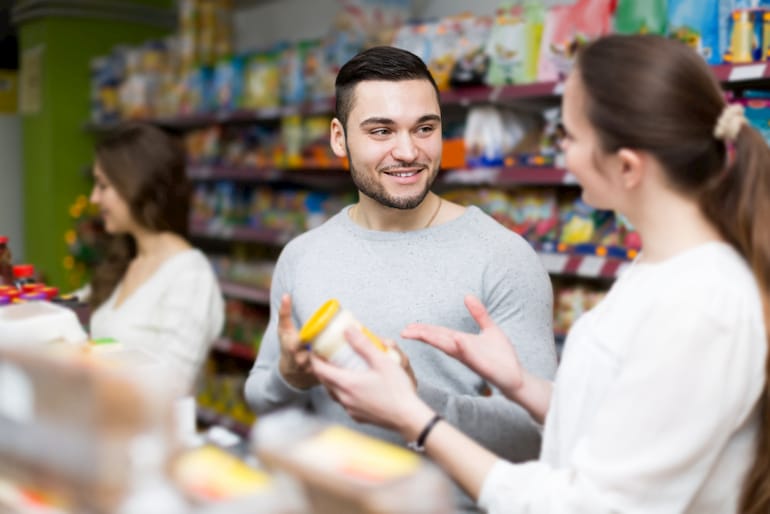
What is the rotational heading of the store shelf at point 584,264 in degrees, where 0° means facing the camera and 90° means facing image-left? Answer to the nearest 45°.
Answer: approximately 0°

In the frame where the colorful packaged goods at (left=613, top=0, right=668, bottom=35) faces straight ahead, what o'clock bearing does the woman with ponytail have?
The woman with ponytail is roughly at 12 o'clock from the colorful packaged goods.

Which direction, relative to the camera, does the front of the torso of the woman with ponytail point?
to the viewer's left

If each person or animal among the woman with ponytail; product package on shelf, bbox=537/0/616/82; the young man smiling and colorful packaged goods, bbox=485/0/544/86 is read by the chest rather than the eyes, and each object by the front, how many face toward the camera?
3

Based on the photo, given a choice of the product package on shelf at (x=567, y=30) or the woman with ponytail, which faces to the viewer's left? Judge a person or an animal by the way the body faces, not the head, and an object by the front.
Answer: the woman with ponytail

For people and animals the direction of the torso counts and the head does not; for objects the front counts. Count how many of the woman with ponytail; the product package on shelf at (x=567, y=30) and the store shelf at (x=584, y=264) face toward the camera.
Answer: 2

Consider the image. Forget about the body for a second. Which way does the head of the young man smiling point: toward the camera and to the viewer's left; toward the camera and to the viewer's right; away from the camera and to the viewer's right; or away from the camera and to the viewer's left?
toward the camera and to the viewer's right

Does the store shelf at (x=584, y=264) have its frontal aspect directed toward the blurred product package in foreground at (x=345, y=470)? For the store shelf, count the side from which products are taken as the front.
yes

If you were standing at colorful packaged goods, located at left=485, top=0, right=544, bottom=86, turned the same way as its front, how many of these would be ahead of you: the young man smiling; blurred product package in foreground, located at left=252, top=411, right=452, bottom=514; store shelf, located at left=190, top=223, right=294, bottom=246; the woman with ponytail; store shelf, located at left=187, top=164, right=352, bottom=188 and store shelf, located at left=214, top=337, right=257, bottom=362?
3
